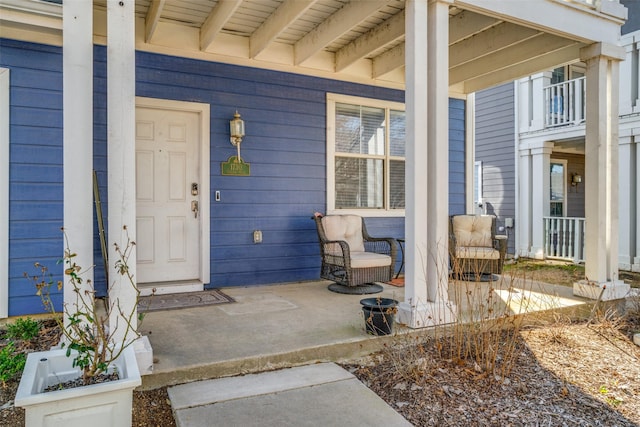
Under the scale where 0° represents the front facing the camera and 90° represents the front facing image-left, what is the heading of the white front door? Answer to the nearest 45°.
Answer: approximately 0°

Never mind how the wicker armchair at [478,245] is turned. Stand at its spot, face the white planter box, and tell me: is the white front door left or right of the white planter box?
right

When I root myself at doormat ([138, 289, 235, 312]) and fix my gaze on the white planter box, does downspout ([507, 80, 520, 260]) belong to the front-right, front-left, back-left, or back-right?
back-left

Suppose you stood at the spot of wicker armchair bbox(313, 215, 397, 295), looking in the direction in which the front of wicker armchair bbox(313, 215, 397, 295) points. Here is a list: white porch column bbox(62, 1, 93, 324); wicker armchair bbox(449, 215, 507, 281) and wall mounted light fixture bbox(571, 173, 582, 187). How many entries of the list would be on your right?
1

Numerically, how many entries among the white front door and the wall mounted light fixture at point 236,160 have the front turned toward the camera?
2

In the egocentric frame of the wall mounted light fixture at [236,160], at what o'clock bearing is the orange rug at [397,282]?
The orange rug is roughly at 9 o'clock from the wall mounted light fixture.

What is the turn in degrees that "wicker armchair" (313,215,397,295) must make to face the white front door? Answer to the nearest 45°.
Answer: approximately 135° to its right

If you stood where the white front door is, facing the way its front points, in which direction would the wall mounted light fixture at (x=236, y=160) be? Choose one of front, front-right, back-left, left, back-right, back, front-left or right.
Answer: left

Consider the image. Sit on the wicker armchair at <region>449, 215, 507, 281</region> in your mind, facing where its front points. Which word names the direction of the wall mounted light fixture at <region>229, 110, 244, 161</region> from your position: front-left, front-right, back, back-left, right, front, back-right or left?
front-right

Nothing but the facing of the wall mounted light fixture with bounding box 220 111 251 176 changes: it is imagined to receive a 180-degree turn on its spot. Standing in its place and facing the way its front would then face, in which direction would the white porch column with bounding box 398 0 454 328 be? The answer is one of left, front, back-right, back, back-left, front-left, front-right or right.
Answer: back-right

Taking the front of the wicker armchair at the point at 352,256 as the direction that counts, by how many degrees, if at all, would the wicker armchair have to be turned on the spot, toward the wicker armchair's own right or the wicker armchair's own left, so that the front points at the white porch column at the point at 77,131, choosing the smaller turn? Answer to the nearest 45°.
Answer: approximately 90° to the wicker armchair's own right

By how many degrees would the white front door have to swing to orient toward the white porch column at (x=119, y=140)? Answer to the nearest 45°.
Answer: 0° — it already faces it

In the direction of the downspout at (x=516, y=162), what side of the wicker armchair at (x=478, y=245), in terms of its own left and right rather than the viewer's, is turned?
back

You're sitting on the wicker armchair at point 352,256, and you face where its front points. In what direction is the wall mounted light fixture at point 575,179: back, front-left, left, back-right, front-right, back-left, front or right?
left

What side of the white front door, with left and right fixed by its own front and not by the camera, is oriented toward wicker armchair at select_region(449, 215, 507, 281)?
left

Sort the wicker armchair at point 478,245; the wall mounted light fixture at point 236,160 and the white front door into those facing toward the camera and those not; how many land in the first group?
3

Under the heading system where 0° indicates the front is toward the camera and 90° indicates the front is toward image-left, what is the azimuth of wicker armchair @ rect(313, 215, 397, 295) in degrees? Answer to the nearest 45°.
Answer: approximately 315°
